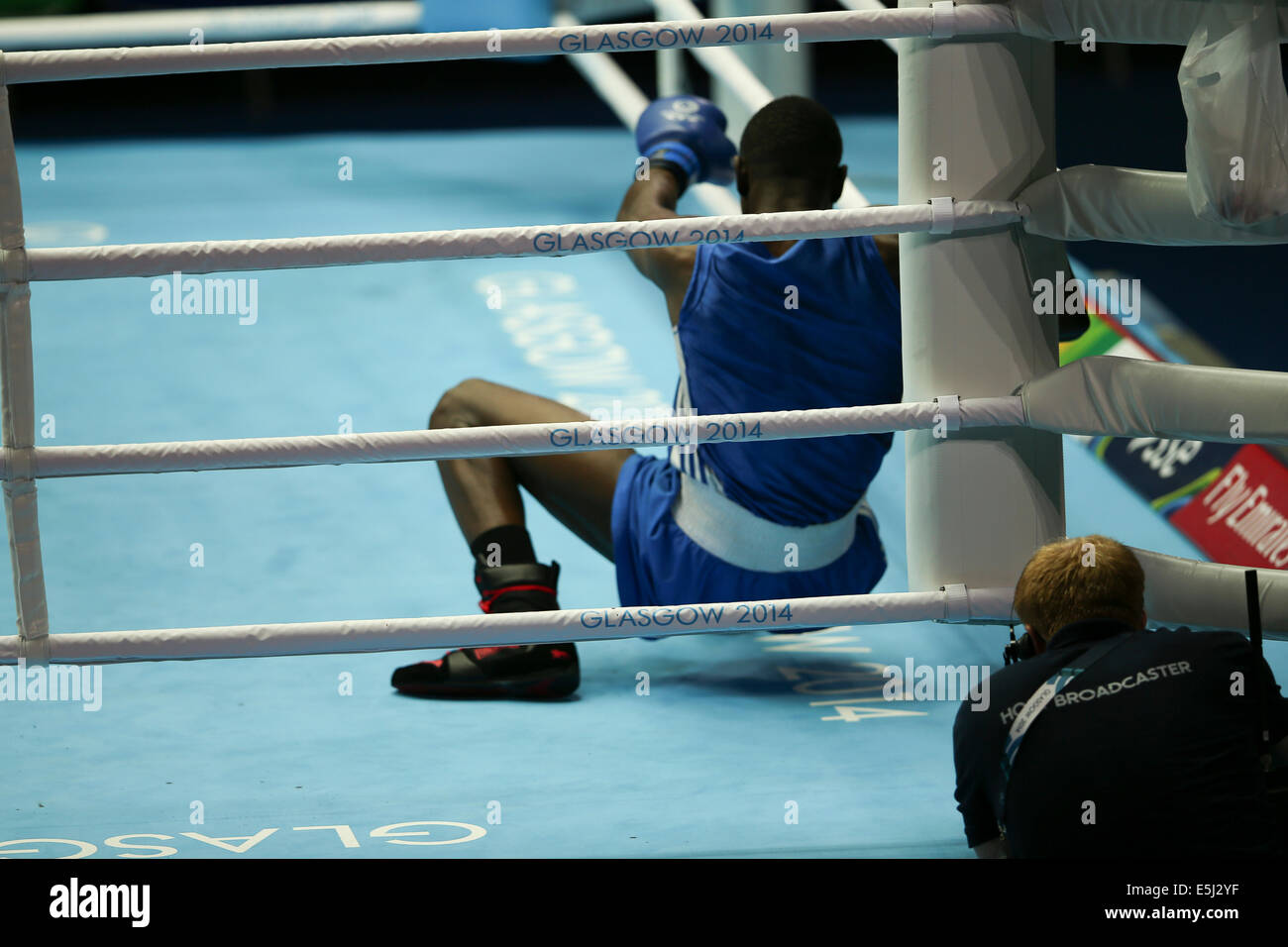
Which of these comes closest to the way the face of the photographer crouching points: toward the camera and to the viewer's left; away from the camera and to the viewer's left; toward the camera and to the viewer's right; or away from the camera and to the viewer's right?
away from the camera and to the viewer's left

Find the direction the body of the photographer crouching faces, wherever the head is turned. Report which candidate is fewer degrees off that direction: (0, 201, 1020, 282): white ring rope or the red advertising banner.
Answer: the red advertising banner

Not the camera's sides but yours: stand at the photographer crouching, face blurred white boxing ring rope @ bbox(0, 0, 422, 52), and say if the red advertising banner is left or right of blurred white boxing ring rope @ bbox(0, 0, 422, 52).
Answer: right

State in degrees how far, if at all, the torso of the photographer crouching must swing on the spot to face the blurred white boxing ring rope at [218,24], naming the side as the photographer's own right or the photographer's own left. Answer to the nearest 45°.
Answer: approximately 45° to the photographer's own left

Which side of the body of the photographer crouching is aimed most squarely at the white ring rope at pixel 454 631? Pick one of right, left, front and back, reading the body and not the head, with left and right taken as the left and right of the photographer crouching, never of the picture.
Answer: left

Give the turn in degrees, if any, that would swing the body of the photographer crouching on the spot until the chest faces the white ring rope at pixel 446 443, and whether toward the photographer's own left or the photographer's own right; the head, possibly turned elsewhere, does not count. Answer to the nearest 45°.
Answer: approximately 90° to the photographer's own left

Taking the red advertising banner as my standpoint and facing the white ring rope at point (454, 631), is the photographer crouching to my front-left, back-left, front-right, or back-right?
front-left

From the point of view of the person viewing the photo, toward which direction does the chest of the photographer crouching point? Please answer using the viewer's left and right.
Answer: facing away from the viewer

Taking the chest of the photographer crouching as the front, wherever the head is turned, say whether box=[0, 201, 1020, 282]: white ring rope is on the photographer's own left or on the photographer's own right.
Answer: on the photographer's own left

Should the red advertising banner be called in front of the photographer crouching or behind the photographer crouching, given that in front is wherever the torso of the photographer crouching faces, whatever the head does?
in front
